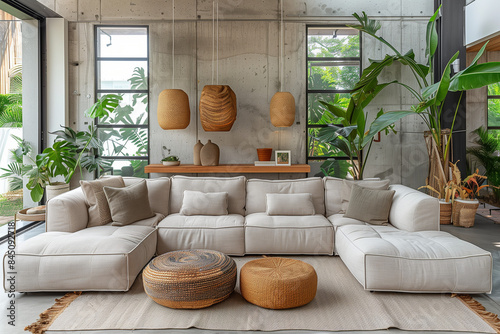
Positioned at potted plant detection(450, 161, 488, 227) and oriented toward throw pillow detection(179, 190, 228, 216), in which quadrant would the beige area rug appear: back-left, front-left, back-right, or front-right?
front-left

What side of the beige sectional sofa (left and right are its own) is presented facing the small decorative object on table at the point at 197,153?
back

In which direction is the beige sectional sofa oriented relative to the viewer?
toward the camera

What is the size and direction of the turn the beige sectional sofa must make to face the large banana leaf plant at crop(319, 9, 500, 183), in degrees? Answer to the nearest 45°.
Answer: approximately 135° to its left

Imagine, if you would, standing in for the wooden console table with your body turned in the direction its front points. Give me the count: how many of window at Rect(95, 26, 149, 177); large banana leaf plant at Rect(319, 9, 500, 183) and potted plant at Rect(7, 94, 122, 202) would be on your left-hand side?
1

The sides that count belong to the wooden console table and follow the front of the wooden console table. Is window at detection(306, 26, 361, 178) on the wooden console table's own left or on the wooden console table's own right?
on the wooden console table's own left

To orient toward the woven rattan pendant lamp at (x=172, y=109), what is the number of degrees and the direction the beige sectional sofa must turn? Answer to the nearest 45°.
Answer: approximately 135° to its right

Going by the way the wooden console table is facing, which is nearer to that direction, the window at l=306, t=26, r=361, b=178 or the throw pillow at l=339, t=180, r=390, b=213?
the throw pillow

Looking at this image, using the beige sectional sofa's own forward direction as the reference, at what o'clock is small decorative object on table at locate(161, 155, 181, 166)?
The small decorative object on table is roughly at 5 o'clock from the beige sectional sofa.

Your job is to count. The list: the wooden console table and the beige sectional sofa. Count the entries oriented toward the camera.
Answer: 2

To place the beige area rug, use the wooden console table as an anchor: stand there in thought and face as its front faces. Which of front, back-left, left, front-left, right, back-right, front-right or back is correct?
front

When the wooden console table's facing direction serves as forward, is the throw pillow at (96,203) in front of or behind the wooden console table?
in front

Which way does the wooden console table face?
toward the camera

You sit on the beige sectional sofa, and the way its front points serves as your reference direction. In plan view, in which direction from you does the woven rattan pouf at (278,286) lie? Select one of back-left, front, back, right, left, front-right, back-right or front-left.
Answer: front

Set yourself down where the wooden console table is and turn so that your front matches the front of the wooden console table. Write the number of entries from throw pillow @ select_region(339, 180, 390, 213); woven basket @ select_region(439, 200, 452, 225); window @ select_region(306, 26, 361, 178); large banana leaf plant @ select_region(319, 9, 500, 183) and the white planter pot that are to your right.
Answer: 1

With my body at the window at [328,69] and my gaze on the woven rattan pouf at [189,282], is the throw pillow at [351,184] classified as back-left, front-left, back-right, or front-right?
front-left

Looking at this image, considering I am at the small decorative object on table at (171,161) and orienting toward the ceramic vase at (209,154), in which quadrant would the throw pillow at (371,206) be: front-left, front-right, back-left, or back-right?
front-right

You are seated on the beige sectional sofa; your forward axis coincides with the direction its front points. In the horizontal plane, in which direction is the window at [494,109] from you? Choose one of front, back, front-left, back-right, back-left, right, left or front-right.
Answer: back-left
